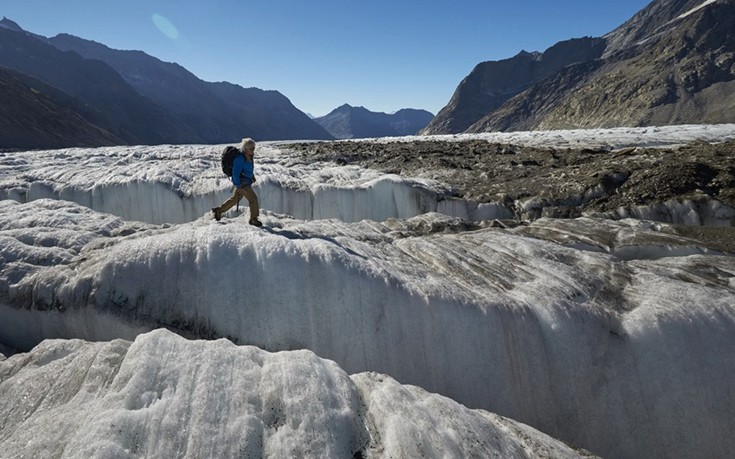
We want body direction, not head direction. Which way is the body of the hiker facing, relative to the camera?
to the viewer's right
